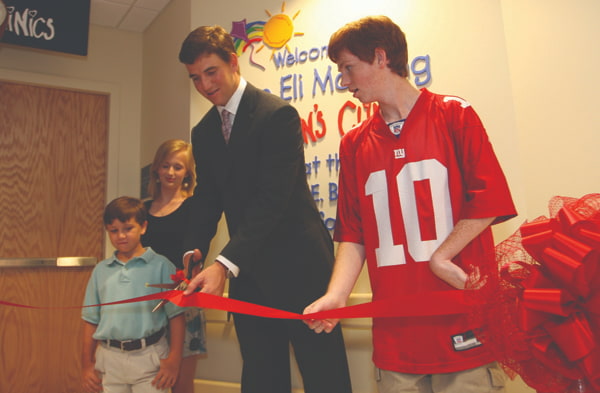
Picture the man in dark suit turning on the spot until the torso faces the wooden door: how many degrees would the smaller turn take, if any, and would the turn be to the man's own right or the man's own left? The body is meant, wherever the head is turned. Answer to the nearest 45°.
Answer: approximately 90° to the man's own right

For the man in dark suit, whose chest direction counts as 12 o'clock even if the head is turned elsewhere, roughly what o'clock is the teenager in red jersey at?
The teenager in red jersey is roughly at 9 o'clock from the man in dark suit.

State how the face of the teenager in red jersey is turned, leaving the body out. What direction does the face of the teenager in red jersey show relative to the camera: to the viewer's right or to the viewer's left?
to the viewer's left

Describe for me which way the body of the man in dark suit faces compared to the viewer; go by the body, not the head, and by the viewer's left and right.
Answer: facing the viewer and to the left of the viewer

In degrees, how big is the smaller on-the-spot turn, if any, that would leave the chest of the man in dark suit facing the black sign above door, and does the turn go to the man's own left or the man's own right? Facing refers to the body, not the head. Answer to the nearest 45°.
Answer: approximately 90° to the man's own right

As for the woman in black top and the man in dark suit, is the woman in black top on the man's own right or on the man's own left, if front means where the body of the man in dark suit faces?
on the man's own right

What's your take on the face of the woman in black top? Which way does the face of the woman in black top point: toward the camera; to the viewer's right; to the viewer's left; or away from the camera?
toward the camera

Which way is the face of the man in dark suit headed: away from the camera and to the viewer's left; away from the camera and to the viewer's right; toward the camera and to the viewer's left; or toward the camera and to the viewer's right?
toward the camera and to the viewer's left

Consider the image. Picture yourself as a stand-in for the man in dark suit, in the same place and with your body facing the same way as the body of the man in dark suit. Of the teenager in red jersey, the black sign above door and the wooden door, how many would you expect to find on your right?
2

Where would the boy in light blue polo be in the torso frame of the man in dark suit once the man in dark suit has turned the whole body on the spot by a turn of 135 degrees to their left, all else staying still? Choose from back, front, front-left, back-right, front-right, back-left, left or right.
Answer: back-left
